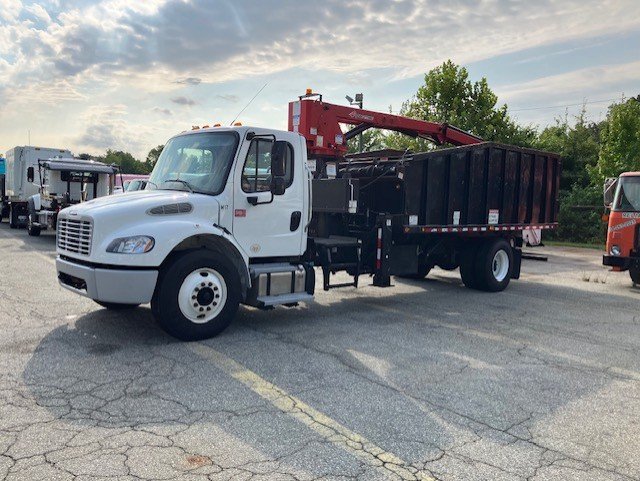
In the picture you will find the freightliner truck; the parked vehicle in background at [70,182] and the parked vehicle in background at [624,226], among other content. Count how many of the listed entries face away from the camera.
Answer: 0

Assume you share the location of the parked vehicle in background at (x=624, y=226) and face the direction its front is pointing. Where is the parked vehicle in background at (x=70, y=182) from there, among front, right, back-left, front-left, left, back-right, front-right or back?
front-right

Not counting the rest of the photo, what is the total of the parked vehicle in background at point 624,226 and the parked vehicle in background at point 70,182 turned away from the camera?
0

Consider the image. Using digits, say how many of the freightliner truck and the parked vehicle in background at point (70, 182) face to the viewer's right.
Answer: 0

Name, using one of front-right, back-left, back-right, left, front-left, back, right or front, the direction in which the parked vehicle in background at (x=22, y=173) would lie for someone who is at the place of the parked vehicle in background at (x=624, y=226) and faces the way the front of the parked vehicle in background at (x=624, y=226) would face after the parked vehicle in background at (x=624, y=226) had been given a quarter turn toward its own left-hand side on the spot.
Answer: back-right

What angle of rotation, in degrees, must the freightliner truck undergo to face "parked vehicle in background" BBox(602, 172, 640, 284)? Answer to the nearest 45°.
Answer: approximately 180°

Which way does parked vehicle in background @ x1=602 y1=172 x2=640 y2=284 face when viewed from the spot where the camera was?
facing the viewer and to the left of the viewer

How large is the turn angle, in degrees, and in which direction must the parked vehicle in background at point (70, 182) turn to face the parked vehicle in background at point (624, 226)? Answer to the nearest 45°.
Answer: approximately 90° to its left

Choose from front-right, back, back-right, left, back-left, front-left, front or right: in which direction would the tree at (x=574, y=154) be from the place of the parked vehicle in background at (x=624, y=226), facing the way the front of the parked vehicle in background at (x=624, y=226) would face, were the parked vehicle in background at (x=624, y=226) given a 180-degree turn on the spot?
front-left

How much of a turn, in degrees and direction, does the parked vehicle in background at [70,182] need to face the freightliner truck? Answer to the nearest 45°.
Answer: approximately 45° to its left

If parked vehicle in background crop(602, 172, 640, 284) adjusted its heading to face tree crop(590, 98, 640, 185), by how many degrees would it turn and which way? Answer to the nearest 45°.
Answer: approximately 135° to its right

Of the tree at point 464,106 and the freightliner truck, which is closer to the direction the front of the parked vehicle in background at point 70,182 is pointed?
the freightliner truck

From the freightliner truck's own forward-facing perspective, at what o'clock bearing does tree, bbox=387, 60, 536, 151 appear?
The tree is roughly at 5 o'clock from the freightliner truck.
